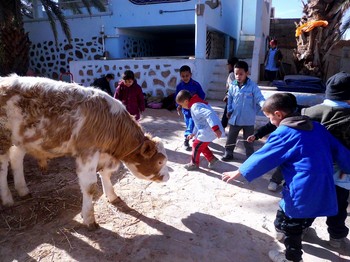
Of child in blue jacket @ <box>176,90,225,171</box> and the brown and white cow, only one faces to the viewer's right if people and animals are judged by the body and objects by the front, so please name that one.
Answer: the brown and white cow

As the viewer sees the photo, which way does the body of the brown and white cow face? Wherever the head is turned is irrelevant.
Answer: to the viewer's right

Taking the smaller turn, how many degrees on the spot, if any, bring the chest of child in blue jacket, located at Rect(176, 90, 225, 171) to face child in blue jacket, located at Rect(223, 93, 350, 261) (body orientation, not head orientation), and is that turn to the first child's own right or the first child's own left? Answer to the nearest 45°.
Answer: approximately 90° to the first child's own left

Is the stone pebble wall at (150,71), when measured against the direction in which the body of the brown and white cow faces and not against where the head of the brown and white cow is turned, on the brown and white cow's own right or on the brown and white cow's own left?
on the brown and white cow's own left

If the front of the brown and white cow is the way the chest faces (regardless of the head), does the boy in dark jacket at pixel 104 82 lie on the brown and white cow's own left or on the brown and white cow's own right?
on the brown and white cow's own left

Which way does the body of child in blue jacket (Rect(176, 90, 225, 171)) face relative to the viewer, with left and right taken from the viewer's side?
facing to the left of the viewer

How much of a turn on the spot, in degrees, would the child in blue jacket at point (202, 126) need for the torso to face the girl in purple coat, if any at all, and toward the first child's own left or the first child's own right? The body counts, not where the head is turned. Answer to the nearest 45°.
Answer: approximately 45° to the first child's own right

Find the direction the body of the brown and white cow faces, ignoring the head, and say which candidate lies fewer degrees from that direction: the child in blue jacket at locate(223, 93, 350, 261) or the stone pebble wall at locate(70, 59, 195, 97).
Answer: the child in blue jacket

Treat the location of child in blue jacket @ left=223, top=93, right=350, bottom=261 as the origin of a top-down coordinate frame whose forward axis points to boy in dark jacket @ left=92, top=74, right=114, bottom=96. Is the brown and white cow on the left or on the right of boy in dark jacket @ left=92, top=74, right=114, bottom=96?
left

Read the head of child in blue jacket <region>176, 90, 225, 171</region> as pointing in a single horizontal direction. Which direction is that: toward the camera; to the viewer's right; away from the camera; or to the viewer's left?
to the viewer's left

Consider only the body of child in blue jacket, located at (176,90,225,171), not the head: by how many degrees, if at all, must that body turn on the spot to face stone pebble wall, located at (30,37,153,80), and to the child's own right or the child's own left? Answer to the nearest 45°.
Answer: approximately 45° to the child's own right

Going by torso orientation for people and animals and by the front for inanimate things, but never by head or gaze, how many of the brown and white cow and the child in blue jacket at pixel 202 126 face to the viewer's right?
1

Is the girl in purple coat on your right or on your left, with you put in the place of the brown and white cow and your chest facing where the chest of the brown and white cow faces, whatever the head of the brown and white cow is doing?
on your left

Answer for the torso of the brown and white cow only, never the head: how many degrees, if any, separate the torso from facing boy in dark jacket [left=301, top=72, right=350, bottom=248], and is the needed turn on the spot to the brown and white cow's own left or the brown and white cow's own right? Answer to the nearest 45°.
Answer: approximately 45° to the brown and white cow's own right

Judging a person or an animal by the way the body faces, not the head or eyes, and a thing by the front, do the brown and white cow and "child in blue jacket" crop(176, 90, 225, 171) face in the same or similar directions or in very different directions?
very different directions
